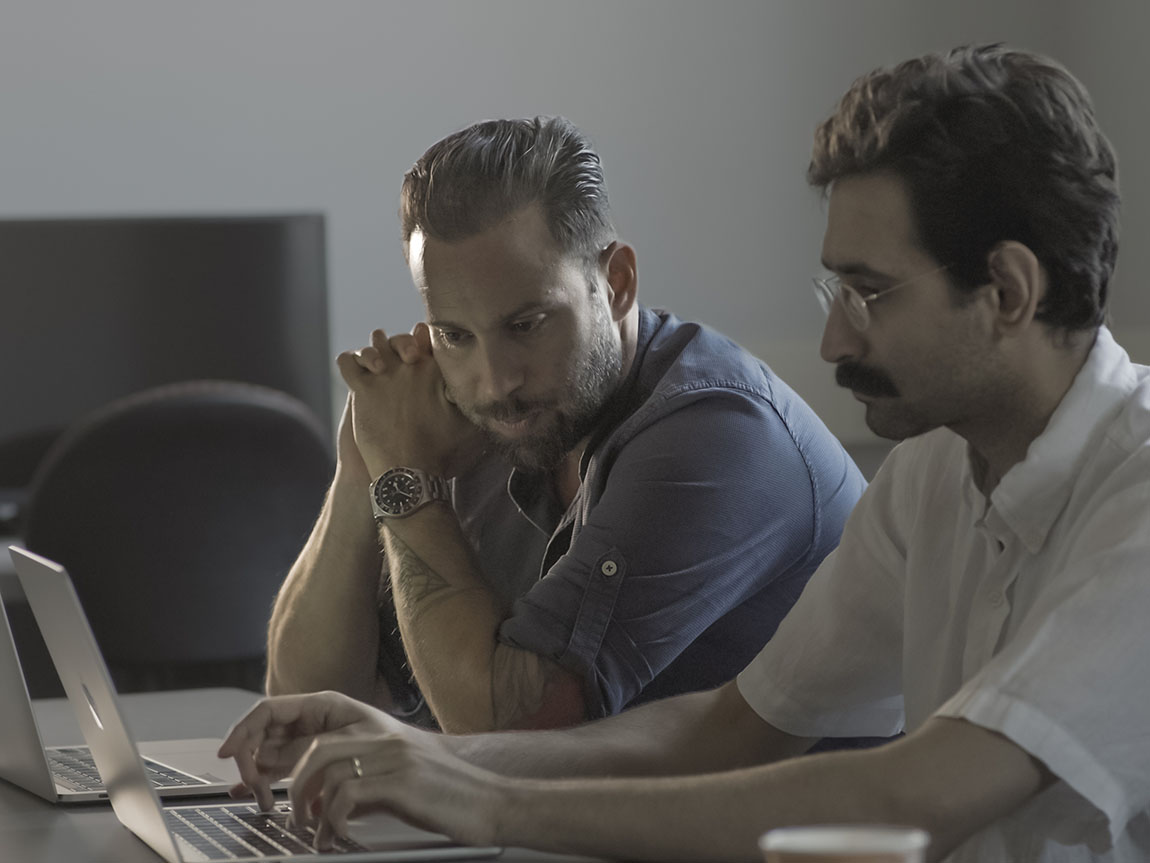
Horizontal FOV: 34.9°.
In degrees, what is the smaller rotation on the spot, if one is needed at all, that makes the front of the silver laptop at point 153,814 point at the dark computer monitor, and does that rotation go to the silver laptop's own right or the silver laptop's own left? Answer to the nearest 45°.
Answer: approximately 90° to the silver laptop's own left

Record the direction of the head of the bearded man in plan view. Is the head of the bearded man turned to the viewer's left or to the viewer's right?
to the viewer's left

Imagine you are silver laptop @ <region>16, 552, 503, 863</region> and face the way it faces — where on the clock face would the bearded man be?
The bearded man is roughly at 10 o'clock from the silver laptop.

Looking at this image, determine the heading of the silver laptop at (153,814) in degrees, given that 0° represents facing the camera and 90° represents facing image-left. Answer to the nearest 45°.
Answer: approximately 270°

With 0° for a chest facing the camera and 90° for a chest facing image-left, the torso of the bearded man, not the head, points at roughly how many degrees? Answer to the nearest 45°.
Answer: approximately 45°

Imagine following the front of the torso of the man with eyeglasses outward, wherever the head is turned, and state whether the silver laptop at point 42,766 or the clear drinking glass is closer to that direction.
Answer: the silver laptop

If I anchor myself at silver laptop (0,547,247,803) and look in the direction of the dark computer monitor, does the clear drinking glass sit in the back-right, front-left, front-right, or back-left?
back-right

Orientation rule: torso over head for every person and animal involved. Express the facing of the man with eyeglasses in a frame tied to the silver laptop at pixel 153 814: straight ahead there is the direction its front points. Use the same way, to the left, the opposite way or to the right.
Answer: the opposite way

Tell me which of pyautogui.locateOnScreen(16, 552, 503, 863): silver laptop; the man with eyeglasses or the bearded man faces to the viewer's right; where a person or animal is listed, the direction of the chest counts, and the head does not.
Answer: the silver laptop

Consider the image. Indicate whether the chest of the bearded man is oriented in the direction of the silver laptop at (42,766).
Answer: yes

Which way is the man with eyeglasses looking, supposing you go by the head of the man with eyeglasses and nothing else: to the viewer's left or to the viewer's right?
to the viewer's left

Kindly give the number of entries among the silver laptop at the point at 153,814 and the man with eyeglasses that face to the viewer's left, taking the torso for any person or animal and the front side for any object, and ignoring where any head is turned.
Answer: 1

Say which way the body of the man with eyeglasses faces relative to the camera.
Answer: to the viewer's left
